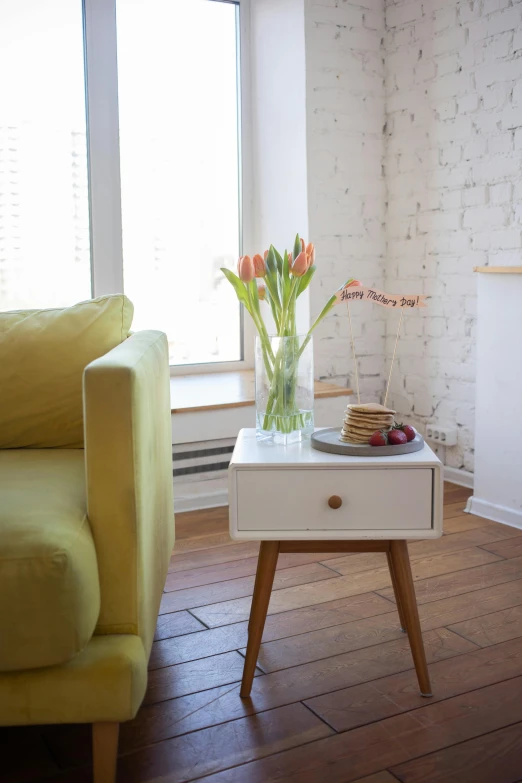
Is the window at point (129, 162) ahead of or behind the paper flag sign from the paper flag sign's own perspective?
behind

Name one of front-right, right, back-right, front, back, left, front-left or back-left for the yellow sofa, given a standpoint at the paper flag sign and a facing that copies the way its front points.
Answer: front-right

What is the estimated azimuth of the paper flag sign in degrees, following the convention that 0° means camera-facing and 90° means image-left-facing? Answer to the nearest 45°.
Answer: approximately 0°

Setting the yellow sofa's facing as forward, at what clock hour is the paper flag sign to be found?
The paper flag sign is roughly at 8 o'clock from the yellow sofa.

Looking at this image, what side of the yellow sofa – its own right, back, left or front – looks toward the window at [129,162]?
back
